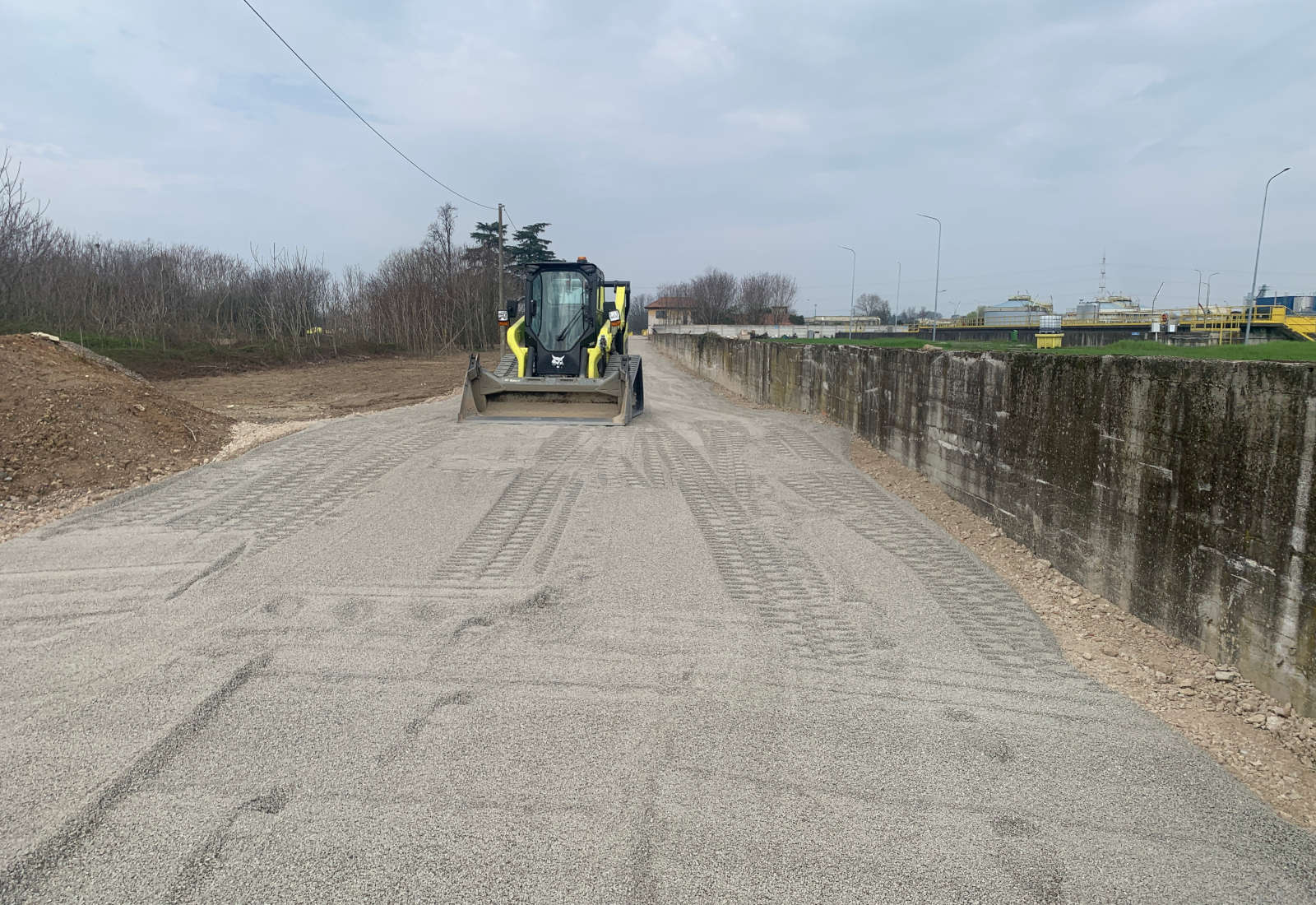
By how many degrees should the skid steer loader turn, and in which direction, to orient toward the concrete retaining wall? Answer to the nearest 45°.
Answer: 0° — it already faces it

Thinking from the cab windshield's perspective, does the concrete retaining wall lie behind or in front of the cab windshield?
in front

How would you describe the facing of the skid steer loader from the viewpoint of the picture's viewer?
facing the viewer

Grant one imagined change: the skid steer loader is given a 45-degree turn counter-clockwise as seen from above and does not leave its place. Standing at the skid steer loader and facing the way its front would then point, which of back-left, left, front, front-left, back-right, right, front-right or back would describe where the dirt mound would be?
right
